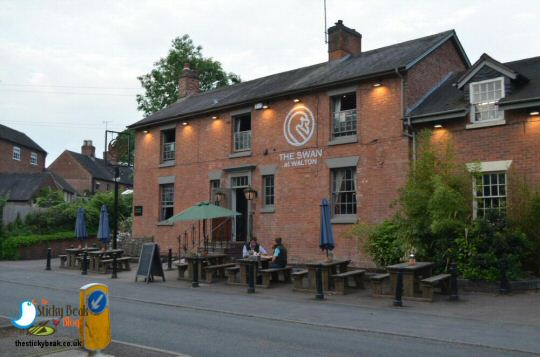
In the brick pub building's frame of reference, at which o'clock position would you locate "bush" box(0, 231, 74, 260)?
The bush is roughly at 2 o'clock from the brick pub building.

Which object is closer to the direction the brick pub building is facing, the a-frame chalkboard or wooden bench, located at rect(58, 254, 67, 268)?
the a-frame chalkboard

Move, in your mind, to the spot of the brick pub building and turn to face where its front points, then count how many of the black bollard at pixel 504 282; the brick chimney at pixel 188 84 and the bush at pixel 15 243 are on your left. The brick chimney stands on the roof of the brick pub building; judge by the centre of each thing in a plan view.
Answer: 1

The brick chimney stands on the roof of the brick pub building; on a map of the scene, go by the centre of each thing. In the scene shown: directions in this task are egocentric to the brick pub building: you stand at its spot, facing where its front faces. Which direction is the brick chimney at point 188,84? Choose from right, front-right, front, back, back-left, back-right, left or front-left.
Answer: right

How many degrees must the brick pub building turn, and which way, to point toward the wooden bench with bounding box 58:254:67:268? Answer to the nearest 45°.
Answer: approximately 45° to its right

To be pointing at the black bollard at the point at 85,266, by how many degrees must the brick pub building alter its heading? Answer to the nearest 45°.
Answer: approximately 45° to its right

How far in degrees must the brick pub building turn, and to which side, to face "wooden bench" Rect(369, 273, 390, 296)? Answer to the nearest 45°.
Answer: approximately 45° to its left

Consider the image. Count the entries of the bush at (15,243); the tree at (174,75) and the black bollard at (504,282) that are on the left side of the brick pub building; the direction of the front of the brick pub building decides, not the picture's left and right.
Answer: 1

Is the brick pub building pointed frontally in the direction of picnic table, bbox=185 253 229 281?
yes

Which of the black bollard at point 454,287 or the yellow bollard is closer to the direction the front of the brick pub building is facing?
the yellow bollard

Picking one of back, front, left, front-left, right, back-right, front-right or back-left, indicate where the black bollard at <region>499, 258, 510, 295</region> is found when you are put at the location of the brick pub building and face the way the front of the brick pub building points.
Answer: left

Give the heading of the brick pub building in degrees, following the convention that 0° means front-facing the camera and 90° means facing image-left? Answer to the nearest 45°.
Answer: approximately 45°
